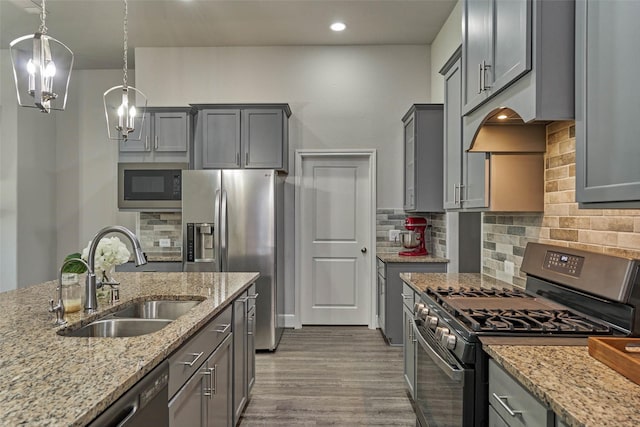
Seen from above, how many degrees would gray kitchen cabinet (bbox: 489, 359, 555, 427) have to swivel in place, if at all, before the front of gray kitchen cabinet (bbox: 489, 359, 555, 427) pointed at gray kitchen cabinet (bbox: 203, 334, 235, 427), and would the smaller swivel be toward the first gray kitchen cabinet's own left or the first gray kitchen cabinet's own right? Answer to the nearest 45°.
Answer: approximately 45° to the first gray kitchen cabinet's own right

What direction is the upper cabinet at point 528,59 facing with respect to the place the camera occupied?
facing the viewer and to the left of the viewer

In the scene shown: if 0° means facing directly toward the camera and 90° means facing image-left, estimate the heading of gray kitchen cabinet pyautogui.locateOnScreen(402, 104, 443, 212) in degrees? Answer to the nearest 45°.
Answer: approximately 90°

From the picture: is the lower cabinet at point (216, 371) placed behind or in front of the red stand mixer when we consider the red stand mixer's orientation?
in front

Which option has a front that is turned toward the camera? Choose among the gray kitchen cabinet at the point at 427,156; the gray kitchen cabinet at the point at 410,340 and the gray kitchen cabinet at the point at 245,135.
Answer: the gray kitchen cabinet at the point at 245,135

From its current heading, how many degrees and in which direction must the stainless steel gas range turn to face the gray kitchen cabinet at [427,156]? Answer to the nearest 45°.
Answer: approximately 135° to its right

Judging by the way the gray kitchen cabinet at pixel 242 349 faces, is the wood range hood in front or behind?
in front

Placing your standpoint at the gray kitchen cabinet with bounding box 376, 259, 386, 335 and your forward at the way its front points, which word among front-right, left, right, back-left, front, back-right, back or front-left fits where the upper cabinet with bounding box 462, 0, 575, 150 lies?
left

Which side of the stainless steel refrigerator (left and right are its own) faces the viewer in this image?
front

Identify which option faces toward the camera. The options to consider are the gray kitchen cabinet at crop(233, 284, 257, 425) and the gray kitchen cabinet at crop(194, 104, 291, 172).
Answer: the gray kitchen cabinet at crop(194, 104, 291, 172)

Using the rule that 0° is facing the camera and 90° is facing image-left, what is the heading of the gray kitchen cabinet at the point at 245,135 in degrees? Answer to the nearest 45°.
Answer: approximately 0°

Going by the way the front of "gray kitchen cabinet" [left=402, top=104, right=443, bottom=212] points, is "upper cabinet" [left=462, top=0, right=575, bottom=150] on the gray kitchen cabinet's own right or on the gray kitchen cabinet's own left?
on the gray kitchen cabinet's own left

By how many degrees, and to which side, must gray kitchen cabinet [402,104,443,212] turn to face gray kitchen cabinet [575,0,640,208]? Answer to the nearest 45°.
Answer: approximately 90° to its left

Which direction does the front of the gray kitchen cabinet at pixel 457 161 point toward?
to the viewer's left
